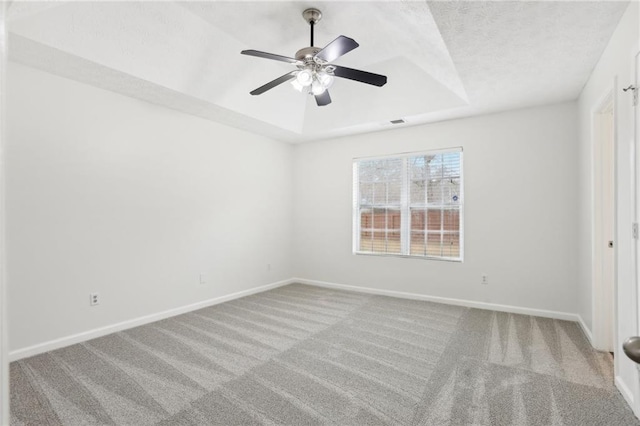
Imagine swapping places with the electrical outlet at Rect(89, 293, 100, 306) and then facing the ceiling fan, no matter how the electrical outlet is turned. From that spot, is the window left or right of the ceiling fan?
left

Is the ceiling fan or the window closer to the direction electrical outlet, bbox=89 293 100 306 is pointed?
the ceiling fan

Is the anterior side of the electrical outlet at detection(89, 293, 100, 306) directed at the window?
no

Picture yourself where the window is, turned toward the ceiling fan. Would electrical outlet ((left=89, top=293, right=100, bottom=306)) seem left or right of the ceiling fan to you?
right

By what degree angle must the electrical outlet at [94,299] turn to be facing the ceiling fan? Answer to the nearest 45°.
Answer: approximately 45° to its left
